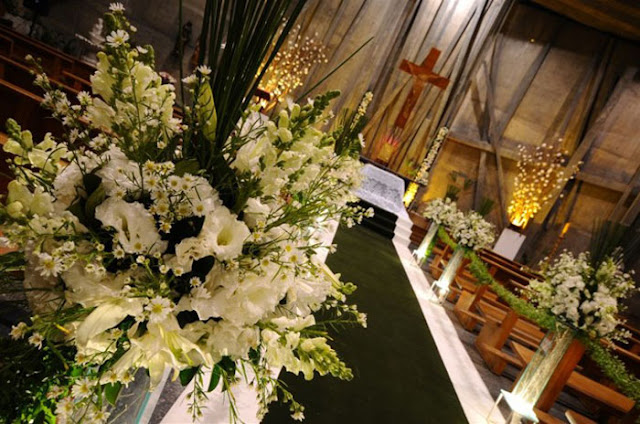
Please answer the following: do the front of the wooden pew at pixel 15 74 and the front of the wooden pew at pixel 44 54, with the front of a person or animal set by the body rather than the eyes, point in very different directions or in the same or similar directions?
same or similar directions

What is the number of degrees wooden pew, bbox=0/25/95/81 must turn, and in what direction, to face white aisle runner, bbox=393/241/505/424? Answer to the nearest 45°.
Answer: approximately 90° to its right

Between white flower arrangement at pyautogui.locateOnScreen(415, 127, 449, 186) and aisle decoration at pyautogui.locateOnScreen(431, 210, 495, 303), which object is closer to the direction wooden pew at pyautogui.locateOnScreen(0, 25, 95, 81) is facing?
the white flower arrangement

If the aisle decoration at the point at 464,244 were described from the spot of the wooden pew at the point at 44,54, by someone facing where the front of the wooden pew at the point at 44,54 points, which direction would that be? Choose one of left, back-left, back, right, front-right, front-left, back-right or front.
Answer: right

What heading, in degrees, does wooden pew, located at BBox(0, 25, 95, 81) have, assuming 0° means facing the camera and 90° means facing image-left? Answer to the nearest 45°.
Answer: approximately 225°

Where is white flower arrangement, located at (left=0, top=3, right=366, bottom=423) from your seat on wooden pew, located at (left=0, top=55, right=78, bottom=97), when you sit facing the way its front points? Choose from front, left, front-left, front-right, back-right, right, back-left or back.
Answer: back-right

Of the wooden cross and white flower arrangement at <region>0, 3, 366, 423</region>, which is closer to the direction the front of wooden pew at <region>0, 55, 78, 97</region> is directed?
the wooden cross

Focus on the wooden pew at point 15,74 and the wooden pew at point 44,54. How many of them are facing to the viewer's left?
0

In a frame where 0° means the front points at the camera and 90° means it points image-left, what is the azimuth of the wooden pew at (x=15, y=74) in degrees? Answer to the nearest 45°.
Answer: approximately 225°

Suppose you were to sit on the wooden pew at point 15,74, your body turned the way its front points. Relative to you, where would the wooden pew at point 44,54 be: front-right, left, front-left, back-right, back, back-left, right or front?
front-left

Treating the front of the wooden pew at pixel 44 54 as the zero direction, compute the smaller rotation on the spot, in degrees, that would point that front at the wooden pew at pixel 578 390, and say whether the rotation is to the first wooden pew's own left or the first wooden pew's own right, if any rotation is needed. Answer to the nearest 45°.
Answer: approximately 90° to the first wooden pew's own right

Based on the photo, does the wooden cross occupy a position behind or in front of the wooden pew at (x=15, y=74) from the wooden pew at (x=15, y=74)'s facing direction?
in front
